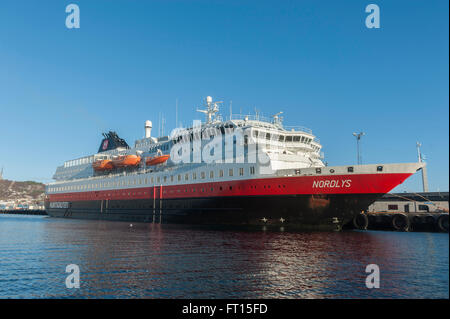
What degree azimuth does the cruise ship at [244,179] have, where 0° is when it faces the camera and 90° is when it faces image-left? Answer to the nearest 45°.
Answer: approximately 315°

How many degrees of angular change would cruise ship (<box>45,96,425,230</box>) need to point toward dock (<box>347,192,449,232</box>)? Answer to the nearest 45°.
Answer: approximately 45° to its left
